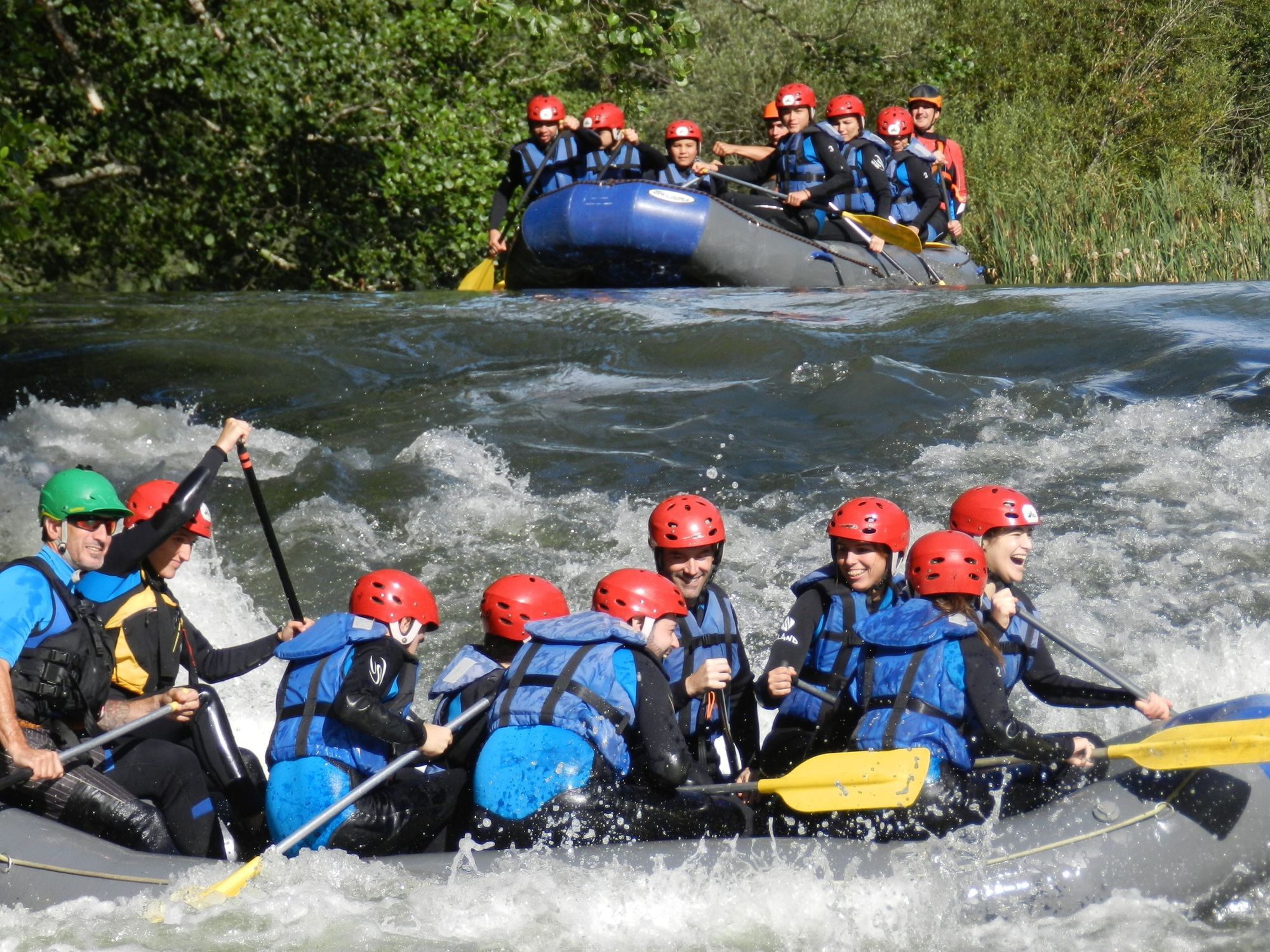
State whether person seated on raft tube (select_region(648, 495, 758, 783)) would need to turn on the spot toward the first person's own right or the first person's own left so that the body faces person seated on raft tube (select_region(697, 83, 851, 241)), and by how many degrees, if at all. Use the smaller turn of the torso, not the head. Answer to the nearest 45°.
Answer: approximately 180°

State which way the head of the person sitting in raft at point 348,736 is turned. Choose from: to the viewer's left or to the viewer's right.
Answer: to the viewer's right

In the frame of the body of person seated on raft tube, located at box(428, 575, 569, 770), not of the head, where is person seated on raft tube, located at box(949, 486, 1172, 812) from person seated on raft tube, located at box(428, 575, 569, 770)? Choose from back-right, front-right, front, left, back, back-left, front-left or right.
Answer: front

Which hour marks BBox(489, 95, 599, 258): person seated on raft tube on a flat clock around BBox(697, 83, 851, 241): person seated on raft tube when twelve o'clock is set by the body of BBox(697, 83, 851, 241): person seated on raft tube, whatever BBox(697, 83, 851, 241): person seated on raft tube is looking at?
BBox(489, 95, 599, 258): person seated on raft tube is roughly at 2 o'clock from BBox(697, 83, 851, 241): person seated on raft tube.

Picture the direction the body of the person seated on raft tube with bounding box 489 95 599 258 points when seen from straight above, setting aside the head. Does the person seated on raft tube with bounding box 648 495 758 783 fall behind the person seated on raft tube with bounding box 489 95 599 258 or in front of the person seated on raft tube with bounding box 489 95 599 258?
in front

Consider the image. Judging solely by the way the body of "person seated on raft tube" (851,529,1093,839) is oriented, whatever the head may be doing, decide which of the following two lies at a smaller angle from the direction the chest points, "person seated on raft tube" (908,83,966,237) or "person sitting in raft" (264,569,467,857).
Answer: the person seated on raft tube

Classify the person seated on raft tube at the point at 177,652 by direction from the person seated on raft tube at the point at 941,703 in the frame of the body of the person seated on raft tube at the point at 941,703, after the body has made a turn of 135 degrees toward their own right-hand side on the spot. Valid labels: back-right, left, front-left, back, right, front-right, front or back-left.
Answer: right

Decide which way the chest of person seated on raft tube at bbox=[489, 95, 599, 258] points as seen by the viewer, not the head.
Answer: toward the camera

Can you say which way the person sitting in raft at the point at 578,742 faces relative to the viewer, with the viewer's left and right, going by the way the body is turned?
facing away from the viewer and to the right of the viewer

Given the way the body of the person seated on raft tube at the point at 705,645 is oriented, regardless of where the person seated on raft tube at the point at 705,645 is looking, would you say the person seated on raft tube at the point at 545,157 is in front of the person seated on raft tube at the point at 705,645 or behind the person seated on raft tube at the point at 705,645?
behind

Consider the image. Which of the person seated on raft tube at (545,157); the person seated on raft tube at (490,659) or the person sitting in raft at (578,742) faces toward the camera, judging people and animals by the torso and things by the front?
the person seated on raft tube at (545,157)

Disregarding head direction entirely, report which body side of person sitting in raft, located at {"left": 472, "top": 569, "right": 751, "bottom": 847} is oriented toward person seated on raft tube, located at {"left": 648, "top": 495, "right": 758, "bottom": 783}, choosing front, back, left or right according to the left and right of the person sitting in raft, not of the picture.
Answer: front

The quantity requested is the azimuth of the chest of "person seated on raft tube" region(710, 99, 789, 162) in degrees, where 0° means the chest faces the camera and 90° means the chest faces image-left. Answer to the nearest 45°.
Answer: approximately 45°

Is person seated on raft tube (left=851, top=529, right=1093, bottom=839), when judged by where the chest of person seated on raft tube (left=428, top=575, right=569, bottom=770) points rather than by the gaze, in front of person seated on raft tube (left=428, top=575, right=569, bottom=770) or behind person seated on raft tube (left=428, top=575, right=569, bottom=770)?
in front

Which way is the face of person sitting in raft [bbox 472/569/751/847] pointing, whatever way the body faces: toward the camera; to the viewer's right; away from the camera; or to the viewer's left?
to the viewer's right

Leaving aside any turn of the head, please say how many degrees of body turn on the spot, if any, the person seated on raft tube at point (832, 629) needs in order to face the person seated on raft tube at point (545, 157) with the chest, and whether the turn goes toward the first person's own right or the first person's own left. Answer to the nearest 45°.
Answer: approximately 135° to the first person's own left
